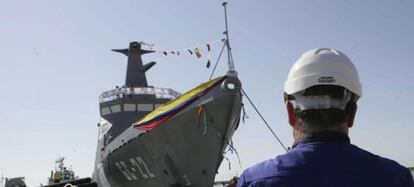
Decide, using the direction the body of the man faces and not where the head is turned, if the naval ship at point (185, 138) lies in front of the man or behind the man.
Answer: in front

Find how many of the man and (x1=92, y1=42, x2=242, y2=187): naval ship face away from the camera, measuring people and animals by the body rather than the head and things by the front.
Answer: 1

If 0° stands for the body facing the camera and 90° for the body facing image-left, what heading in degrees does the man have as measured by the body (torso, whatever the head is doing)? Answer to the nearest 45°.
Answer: approximately 180°

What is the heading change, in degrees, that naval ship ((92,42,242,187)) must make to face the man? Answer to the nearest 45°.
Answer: approximately 45° to its right

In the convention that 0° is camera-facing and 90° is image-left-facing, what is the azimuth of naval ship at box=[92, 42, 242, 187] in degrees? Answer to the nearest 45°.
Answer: approximately 315°

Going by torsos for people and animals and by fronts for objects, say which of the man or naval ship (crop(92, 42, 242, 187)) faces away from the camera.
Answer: the man

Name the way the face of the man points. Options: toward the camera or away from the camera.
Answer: away from the camera
